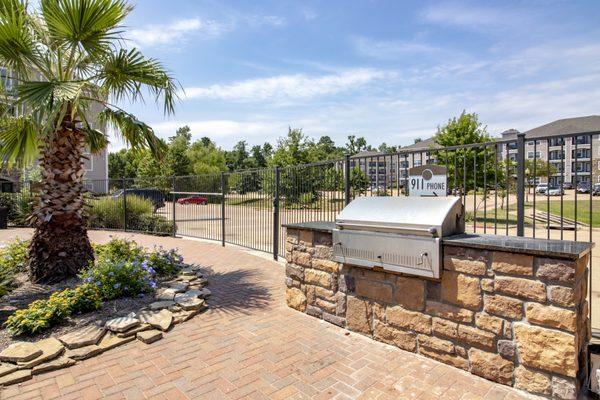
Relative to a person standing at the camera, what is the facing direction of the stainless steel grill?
facing the viewer and to the left of the viewer

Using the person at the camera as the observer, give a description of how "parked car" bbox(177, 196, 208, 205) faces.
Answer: facing to the left of the viewer

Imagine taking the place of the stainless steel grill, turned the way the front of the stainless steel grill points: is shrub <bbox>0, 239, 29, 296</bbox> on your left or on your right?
on your right

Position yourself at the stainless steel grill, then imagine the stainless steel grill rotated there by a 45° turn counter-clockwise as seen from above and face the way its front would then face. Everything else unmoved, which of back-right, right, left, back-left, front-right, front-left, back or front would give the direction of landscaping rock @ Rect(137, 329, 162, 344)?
right

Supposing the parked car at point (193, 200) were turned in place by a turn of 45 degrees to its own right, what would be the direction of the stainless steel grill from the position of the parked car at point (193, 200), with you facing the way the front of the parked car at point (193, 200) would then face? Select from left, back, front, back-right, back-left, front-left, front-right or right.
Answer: back-left

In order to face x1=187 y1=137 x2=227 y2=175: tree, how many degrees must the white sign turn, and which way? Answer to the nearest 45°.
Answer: approximately 135° to its right

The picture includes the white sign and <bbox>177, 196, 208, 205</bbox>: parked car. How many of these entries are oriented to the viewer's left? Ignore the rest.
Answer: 1

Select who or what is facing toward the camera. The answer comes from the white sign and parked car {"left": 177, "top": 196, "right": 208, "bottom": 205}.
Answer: the white sign

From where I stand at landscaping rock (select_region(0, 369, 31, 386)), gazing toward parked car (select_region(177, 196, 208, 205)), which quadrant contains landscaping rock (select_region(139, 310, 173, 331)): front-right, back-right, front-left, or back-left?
front-right

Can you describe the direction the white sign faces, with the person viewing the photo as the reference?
facing the viewer

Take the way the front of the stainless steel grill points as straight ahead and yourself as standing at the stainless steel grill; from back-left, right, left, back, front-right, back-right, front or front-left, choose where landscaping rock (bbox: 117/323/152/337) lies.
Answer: front-right

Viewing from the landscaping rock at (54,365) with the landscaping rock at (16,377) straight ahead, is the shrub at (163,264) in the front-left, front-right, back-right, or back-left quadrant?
back-right

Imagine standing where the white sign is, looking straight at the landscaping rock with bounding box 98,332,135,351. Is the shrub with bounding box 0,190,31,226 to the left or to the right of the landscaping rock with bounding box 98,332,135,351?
right

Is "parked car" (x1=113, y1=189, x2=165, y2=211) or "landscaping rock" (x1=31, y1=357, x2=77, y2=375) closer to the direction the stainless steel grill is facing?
the landscaping rock

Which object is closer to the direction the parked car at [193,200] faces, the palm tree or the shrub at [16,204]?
the shrub

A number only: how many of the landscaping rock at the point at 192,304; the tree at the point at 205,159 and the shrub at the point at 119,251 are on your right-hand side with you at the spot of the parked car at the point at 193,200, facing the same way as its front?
1
